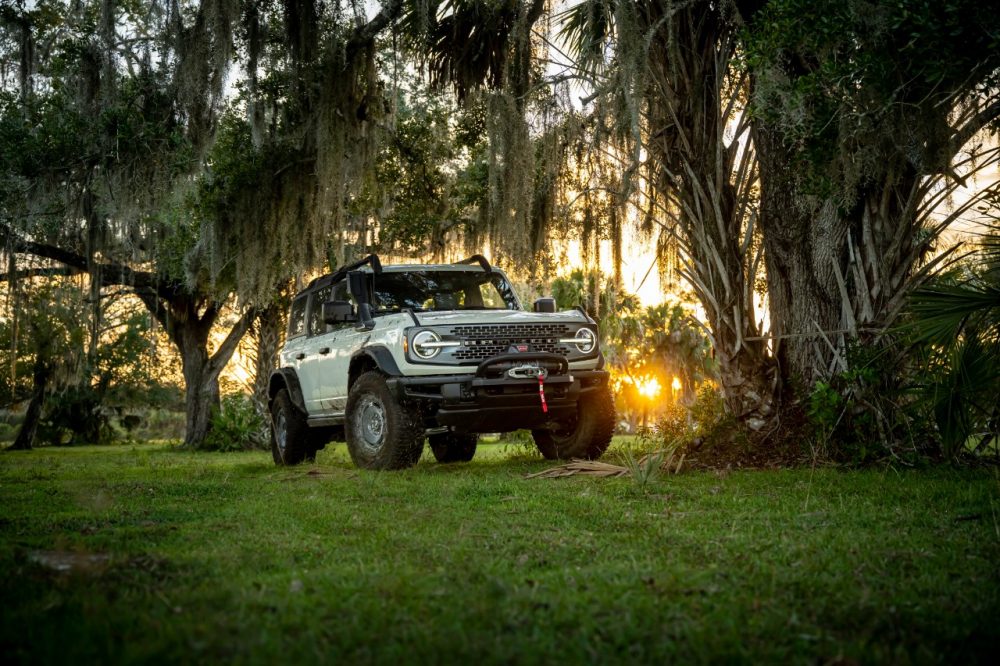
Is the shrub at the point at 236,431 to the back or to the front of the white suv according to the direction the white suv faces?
to the back

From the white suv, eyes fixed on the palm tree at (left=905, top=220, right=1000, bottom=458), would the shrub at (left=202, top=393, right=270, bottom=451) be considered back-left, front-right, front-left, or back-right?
back-left

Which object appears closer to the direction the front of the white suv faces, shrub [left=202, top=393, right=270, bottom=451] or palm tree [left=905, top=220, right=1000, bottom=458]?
the palm tree

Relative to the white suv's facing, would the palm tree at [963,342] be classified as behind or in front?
in front

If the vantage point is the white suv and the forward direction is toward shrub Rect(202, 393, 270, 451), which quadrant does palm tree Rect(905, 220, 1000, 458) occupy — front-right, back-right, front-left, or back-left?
back-right
